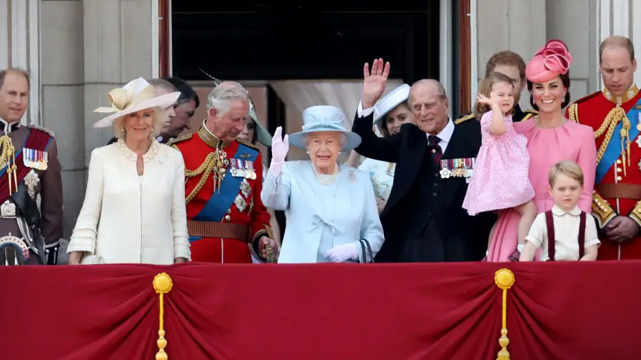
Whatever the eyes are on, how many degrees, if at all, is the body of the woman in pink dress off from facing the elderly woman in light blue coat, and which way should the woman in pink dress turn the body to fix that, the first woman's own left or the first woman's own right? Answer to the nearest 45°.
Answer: approximately 90° to the first woman's own right

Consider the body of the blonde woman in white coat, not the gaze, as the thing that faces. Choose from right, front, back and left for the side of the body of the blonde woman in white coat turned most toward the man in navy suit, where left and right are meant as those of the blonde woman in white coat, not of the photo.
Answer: left

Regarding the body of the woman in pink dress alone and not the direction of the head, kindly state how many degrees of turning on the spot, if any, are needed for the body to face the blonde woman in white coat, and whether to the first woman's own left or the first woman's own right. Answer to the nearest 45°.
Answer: approximately 90° to the first woman's own right

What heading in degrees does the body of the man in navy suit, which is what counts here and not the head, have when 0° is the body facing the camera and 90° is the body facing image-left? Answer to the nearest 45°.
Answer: approximately 0°
